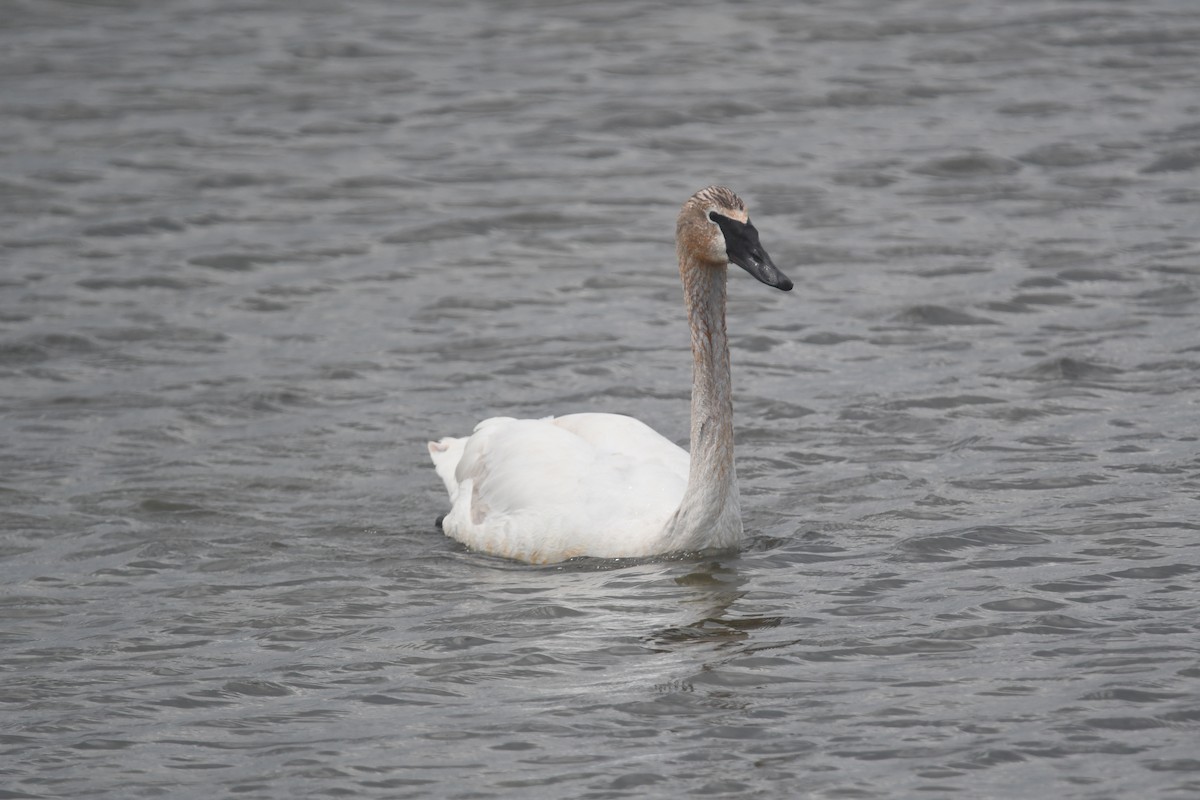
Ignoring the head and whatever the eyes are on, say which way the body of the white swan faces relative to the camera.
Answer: to the viewer's right
